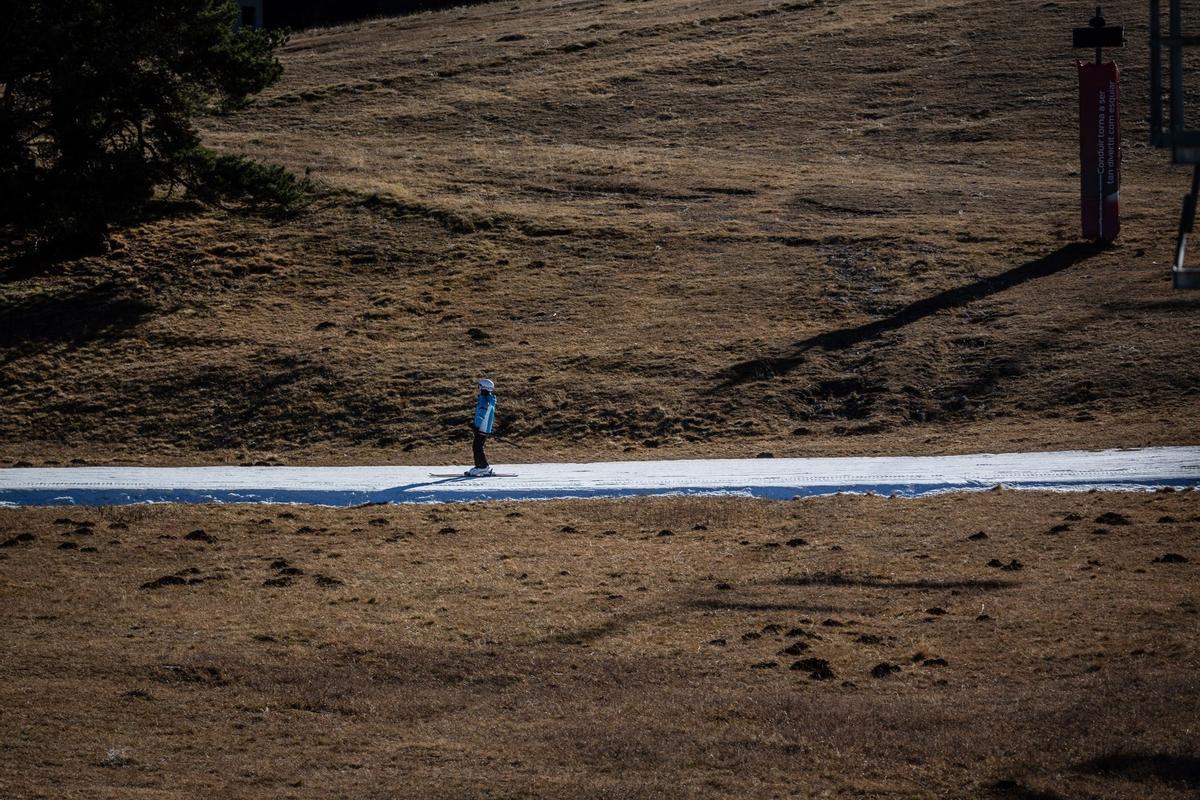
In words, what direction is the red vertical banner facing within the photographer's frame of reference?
facing the viewer
